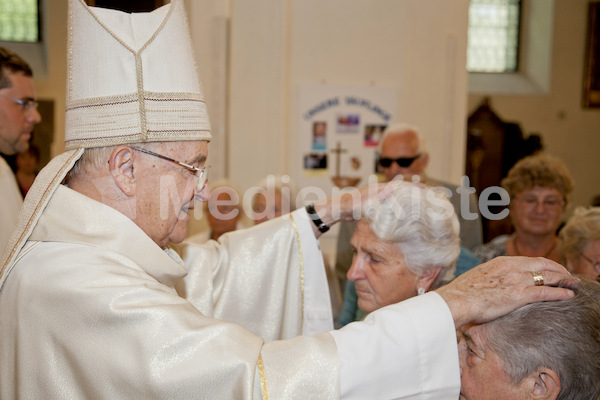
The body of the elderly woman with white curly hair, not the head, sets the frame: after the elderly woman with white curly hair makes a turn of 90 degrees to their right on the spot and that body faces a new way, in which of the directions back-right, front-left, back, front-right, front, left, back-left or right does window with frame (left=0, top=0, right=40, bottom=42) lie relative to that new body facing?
front

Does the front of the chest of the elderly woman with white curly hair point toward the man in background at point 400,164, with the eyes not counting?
no

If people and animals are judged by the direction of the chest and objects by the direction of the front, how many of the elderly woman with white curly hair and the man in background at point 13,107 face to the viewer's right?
1

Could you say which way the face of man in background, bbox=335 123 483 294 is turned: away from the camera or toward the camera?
toward the camera

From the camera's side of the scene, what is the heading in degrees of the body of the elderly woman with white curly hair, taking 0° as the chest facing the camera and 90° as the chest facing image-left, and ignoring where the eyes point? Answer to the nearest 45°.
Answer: approximately 45°

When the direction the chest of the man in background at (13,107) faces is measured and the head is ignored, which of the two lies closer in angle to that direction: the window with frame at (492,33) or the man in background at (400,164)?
the man in background

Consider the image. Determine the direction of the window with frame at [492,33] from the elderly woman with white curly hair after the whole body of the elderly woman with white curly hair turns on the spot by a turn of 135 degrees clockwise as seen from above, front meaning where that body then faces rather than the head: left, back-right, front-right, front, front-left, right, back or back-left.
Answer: front

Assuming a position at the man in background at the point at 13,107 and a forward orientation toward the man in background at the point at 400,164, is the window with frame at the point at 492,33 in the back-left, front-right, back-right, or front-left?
front-left

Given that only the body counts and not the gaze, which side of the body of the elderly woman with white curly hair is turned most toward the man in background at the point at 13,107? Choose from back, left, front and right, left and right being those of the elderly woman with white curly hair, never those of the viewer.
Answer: front
